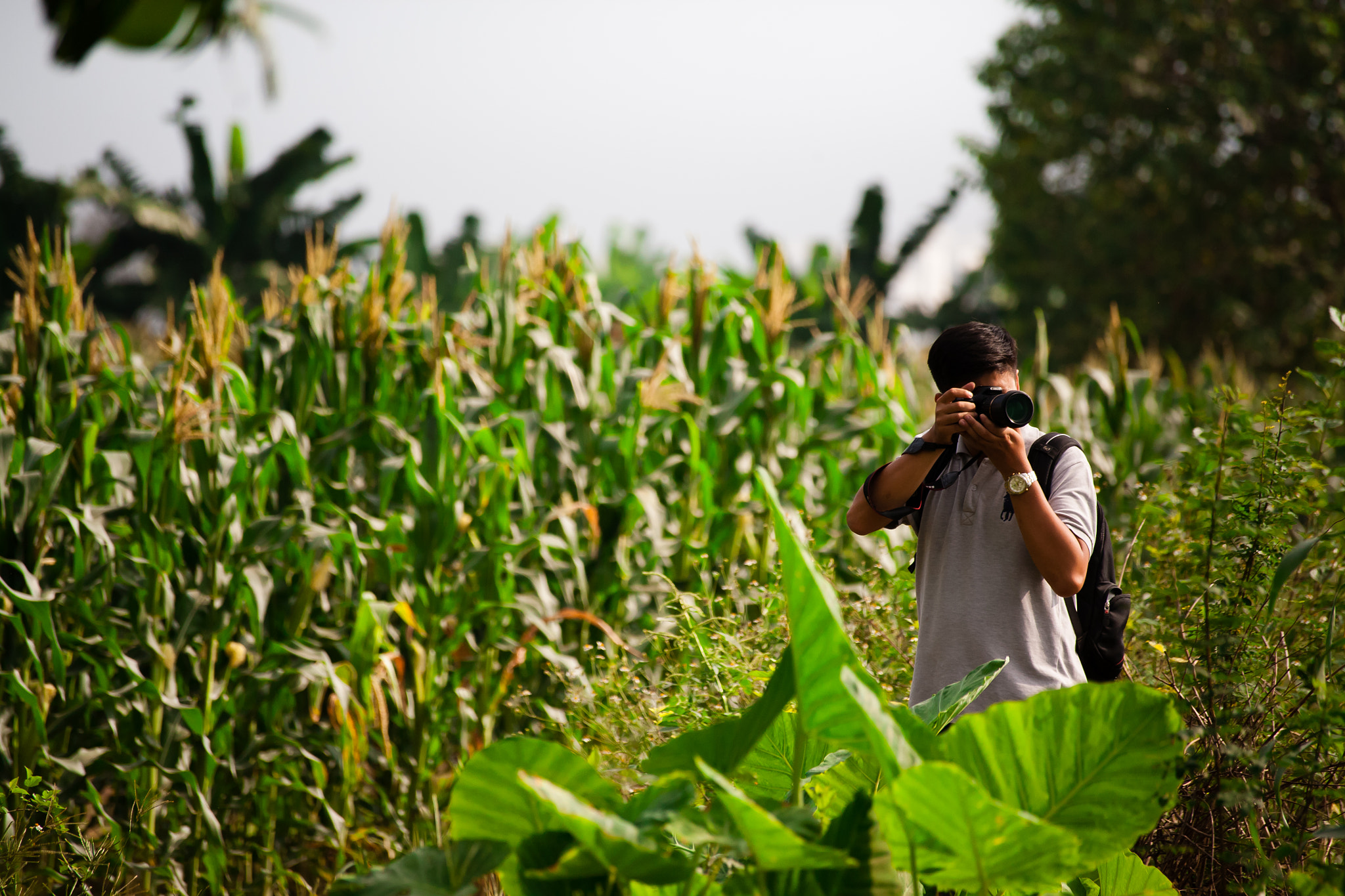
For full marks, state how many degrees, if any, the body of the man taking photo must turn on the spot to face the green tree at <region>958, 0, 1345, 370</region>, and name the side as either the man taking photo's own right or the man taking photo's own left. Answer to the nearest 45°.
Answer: approximately 135° to the man taking photo's own right

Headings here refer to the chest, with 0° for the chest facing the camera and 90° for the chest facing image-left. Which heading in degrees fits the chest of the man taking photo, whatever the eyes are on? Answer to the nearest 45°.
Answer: approximately 45°

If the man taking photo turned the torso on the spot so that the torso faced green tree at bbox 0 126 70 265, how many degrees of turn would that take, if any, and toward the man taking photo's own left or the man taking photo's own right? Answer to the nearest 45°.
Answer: approximately 90° to the man taking photo's own right

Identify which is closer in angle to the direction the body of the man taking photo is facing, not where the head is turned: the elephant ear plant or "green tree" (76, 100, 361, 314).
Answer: the elephant ear plant

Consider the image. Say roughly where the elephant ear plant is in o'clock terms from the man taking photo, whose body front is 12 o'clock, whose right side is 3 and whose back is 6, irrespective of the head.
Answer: The elephant ear plant is roughly at 11 o'clock from the man taking photo.
